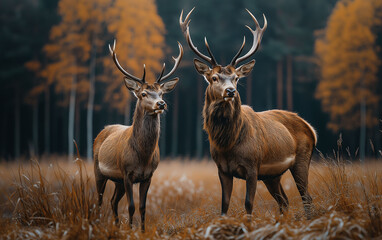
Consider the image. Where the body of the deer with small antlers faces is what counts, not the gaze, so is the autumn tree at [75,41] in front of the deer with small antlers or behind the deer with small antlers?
behind

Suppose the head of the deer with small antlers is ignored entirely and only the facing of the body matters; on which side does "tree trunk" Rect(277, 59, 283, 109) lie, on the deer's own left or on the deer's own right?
on the deer's own left

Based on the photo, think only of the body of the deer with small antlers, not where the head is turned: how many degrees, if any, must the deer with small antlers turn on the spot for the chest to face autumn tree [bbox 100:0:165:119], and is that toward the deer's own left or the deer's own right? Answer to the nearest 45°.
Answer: approximately 135° to the deer's own left

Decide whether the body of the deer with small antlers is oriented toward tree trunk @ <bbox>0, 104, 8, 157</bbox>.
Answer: no

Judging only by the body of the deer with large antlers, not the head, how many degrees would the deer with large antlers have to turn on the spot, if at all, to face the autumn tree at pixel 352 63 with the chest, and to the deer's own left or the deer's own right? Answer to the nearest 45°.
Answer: approximately 135° to the deer's own right

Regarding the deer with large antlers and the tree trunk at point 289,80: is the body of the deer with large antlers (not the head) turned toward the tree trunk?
no

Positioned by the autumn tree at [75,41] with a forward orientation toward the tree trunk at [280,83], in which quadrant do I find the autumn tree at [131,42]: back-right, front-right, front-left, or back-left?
front-right

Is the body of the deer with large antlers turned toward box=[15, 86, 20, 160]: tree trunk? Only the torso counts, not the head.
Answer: no

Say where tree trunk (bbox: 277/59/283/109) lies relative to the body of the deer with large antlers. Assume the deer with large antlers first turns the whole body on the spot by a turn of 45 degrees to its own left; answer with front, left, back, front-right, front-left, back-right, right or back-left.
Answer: back

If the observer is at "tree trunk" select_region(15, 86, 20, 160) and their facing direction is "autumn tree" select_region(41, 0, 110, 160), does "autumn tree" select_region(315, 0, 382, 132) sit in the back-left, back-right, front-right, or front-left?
front-left

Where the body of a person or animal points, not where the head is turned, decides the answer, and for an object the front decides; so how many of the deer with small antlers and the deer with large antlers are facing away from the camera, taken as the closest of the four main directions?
0

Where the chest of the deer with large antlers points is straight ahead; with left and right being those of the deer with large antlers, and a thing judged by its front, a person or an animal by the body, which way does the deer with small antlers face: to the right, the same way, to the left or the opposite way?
to the left

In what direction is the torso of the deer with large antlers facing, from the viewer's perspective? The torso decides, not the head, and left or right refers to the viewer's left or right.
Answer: facing the viewer and to the left of the viewer

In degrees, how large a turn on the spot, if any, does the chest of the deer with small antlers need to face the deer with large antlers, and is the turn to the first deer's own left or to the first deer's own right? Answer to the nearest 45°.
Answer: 0° — it already faces it

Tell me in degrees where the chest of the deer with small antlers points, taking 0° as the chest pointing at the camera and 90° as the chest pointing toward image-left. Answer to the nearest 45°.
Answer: approximately 315°
